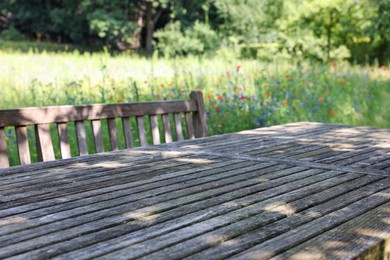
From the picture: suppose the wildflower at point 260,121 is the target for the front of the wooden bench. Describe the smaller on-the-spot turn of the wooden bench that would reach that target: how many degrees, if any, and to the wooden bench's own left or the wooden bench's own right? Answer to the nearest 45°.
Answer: approximately 90° to the wooden bench's own left

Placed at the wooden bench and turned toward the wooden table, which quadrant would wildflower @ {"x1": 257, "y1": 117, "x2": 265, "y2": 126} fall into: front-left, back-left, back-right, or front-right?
back-left

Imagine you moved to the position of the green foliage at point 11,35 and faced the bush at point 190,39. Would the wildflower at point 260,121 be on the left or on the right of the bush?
right

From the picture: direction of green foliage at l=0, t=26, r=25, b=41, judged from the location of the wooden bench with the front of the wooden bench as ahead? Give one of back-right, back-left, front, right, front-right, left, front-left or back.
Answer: back-left

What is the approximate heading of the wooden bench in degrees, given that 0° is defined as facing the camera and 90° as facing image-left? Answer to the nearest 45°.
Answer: approximately 315°

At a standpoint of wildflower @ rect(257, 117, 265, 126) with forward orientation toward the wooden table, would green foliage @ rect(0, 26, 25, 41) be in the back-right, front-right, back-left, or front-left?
back-right

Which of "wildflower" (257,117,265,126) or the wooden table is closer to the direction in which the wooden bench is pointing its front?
the wooden table

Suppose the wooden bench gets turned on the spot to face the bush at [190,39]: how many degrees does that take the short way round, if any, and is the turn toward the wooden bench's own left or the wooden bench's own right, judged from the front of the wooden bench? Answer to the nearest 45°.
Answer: approximately 135° to the wooden bench's own left

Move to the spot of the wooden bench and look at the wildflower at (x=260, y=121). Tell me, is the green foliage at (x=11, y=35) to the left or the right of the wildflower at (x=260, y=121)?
left

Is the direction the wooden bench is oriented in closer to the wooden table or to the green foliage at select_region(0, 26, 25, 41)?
the wooden table
